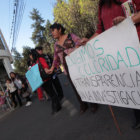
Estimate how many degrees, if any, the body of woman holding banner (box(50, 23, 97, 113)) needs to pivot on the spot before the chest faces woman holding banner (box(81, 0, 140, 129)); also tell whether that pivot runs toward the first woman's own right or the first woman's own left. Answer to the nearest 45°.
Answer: approximately 90° to the first woman's own left

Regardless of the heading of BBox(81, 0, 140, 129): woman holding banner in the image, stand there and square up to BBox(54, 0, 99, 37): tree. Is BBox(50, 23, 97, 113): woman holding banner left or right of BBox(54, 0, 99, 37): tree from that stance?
left

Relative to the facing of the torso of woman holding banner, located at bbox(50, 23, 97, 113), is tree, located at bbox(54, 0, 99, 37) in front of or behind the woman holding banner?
behind

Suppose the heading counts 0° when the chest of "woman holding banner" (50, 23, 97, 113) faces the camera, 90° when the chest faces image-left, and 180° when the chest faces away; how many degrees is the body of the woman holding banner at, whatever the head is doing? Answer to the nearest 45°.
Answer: approximately 45°

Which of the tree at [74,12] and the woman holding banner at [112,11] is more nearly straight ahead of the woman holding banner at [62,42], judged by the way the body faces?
the woman holding banner
